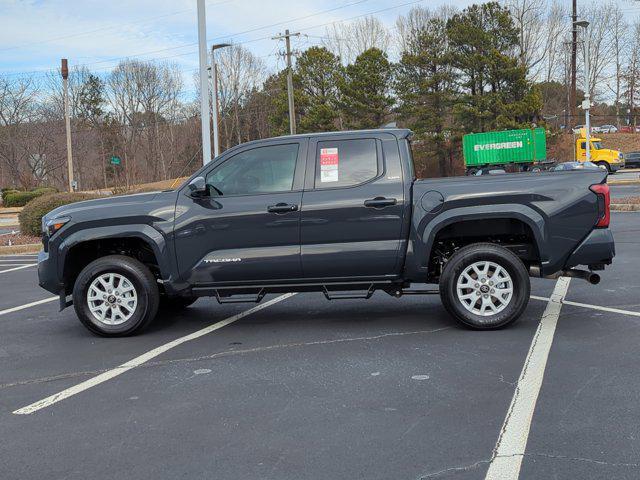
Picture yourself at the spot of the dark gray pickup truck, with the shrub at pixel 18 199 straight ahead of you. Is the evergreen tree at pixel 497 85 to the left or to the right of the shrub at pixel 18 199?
right

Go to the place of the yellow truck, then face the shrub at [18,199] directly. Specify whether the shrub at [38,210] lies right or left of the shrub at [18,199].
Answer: left

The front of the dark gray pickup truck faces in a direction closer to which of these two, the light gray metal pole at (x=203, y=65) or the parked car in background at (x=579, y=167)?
the light gray metal pole

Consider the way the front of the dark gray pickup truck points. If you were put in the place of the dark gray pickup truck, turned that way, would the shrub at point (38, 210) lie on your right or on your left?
on your right

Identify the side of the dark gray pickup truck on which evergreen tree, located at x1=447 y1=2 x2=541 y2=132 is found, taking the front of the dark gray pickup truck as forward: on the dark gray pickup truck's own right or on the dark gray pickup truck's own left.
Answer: on the dark gray pickup truck's own right

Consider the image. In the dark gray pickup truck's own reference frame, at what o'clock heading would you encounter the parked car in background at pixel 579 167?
The parked car in background is roughly at 4 o'clock from the dark gray pickup truck.

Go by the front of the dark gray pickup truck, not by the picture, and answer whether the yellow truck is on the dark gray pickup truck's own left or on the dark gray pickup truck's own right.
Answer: on the dark gray pickup truck's own right

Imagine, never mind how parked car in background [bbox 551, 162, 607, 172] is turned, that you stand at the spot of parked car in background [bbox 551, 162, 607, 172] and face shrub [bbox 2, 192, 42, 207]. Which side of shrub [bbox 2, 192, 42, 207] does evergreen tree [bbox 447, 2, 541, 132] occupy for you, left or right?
right

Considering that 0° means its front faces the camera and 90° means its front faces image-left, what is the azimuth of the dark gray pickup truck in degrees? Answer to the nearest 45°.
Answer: approximately 90°

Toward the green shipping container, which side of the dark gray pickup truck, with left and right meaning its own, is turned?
right

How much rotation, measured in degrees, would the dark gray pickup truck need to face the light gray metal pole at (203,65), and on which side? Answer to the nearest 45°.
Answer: approximately 90° to its right

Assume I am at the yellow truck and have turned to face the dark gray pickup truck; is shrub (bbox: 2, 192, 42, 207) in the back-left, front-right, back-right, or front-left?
front-right

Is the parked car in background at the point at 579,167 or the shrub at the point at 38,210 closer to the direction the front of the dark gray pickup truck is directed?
the shrub
